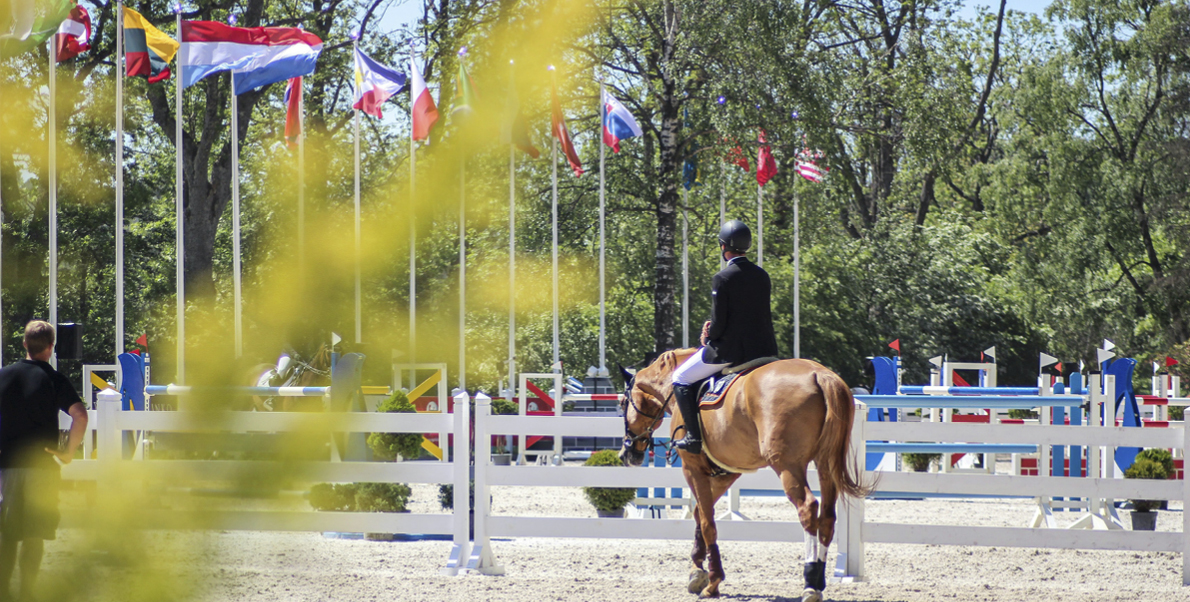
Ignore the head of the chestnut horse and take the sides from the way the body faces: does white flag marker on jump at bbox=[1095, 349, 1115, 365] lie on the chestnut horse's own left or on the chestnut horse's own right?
on the chestnut horse's own right

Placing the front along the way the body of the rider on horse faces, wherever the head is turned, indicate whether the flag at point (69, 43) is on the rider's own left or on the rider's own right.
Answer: on the rider's own left

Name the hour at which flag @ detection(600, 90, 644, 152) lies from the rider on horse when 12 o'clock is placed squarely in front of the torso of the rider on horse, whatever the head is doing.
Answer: The flag is roughly at 1 o'clock from the rider on horse.

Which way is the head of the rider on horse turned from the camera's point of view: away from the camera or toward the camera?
away from the camera

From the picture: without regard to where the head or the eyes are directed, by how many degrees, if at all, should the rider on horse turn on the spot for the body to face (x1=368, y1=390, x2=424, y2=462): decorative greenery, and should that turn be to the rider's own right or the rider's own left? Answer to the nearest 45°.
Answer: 0° — they already face it

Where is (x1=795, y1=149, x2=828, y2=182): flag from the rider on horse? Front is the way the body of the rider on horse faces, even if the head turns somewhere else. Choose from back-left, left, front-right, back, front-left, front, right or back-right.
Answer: front-right

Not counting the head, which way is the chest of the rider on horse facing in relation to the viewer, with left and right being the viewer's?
facing away from the viewer and to the left of the viewer

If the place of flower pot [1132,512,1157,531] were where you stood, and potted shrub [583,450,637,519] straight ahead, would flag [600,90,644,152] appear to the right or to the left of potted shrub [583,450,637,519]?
right

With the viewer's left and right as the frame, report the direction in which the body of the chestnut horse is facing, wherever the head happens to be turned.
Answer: facing away from the viewer and to the left of the viewer

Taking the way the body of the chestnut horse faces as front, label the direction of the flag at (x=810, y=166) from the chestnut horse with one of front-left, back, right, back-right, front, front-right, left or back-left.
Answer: front-right

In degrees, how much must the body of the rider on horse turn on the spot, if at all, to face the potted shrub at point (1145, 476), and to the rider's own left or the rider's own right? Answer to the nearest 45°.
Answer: approximately 90° to the rider's own right
